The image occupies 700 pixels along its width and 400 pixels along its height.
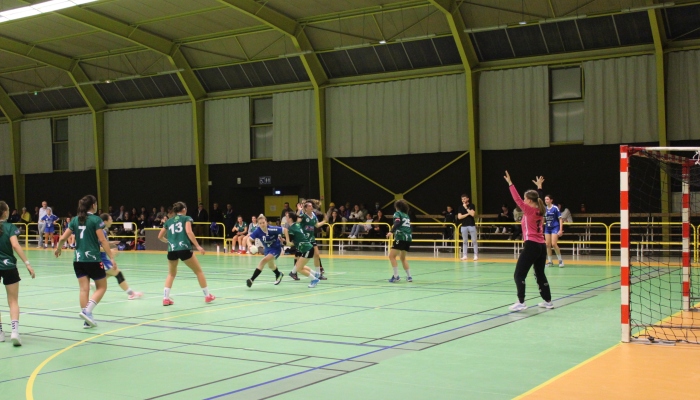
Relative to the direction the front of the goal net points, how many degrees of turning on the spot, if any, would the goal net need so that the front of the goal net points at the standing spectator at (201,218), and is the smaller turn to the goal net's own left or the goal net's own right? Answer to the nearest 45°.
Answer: approximately 45° to the goal net's own right

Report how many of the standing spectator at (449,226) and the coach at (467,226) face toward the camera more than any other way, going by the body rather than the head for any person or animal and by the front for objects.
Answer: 2

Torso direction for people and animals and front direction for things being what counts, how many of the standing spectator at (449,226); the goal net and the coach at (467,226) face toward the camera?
2

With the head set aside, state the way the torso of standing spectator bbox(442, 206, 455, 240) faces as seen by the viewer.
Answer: toward the camera

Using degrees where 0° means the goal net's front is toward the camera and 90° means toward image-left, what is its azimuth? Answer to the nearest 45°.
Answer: approximately 90°

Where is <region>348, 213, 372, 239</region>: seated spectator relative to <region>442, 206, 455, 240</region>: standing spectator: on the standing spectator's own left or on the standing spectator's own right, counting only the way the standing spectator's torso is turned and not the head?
on the standing spectator's own right

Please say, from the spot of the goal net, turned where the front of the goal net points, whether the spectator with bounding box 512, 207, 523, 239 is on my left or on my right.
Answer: on my right

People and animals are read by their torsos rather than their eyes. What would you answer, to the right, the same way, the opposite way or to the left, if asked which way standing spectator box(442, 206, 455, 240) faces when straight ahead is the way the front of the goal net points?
to the left

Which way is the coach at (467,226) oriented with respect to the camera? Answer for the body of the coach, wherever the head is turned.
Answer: toward the camera

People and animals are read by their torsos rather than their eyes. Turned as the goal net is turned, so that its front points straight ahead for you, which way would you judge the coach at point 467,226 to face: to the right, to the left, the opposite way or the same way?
to the left

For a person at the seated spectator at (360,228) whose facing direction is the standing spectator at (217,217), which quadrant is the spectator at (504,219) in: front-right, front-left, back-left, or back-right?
back-right
